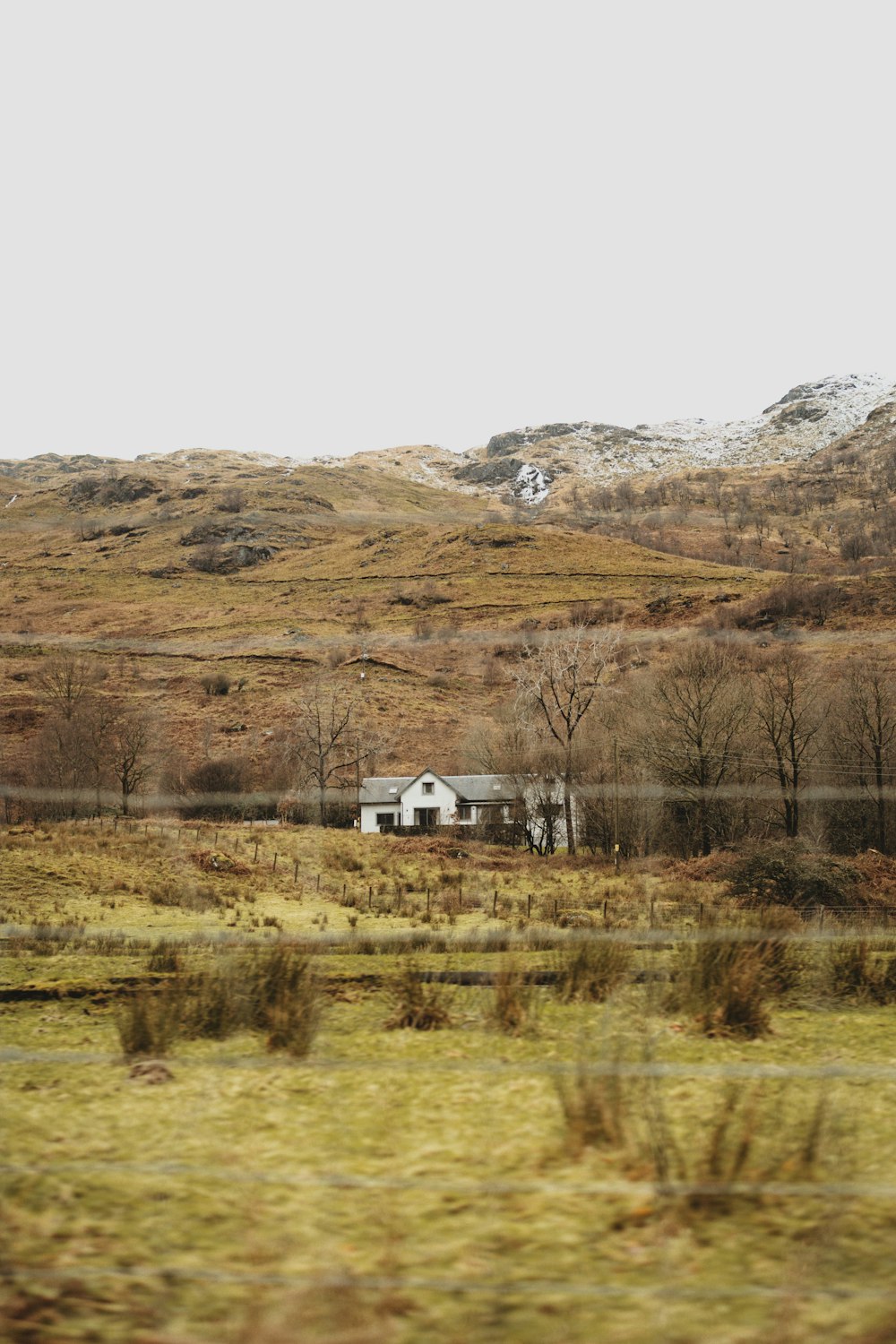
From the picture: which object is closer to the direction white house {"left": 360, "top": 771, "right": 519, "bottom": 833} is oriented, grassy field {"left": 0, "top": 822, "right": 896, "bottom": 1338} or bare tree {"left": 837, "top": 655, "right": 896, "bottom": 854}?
the grassy field

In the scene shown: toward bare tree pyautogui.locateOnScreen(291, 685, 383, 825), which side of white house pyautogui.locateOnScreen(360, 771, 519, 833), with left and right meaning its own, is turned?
right

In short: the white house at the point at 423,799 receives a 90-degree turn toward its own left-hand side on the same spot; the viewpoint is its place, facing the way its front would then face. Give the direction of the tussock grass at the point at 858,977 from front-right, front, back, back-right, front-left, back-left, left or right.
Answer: right

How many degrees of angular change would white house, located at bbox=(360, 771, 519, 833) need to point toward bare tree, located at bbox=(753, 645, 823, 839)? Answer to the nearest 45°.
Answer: approximately 45° to its left

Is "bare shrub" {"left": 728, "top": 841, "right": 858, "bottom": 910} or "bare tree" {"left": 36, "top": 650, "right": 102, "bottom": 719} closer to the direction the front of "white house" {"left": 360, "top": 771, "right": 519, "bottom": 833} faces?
the bare shrub

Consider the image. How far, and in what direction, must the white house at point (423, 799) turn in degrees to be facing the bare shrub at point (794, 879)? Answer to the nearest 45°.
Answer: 0° — it already faces it

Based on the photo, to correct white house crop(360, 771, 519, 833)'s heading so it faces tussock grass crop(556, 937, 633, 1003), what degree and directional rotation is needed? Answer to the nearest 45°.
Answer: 0° — it already faces it

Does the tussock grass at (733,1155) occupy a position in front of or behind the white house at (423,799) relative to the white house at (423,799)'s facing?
in front

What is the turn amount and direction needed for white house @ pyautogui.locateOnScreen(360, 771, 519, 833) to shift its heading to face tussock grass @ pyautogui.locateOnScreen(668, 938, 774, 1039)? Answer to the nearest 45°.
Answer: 0° — it already faces it

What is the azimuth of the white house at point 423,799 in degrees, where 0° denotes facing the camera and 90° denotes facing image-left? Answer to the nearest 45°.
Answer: approximately 0°

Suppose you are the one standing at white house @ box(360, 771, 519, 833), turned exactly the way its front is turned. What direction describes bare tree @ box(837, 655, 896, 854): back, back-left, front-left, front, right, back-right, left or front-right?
front-left

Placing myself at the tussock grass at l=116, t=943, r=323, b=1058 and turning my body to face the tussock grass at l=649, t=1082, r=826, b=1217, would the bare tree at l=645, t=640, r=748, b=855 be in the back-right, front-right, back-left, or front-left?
back-left

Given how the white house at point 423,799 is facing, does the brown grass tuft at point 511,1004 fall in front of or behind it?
in front
